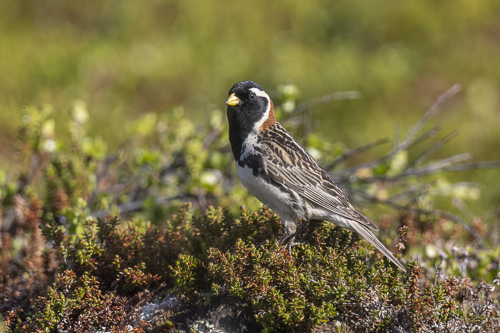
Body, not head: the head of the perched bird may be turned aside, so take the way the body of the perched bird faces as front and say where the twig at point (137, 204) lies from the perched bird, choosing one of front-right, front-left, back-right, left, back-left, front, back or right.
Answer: front-right

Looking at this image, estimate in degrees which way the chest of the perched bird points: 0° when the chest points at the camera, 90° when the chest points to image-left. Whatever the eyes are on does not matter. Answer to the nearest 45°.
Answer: approximately 90°
